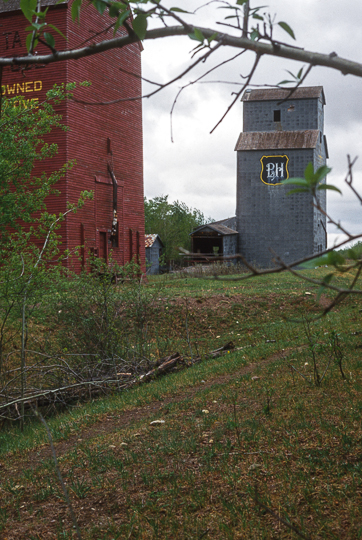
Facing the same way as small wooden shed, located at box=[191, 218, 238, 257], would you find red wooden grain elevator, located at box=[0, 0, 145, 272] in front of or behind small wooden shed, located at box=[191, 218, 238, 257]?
in front

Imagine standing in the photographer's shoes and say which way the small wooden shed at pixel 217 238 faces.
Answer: facing the viewer and to the left of the viewer
